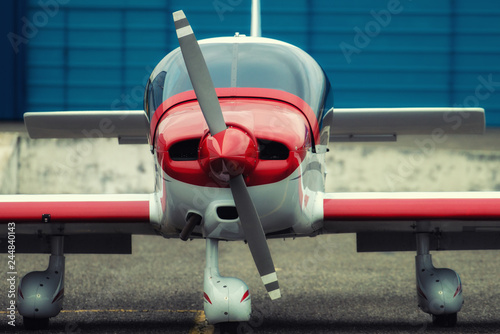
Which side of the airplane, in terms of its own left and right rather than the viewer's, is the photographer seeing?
front
